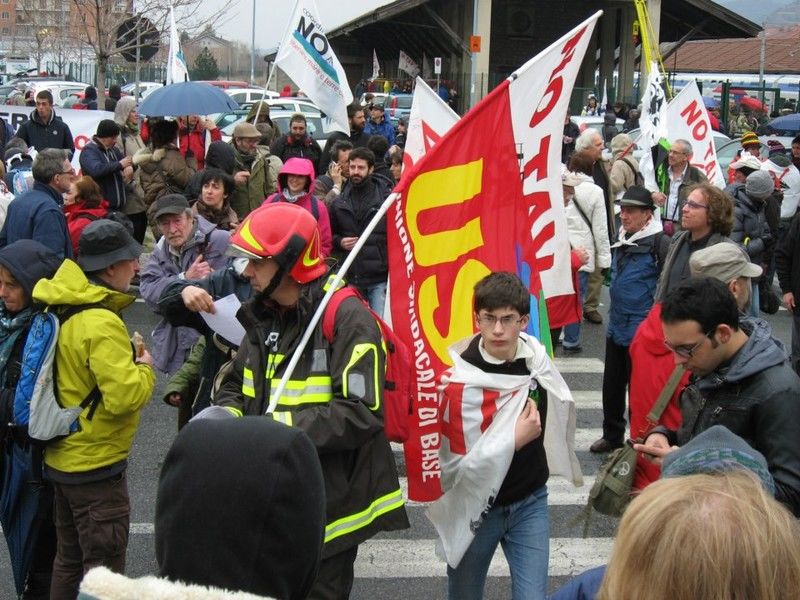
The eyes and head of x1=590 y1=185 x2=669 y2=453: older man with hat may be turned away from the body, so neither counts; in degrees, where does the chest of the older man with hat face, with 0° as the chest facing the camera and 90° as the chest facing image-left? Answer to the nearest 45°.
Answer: approximately 45°

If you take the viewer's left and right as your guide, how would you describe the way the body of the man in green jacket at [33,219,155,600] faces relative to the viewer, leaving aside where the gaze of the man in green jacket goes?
facing to the right of the viewer

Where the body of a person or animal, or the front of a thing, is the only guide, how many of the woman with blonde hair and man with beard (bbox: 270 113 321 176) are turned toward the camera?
1

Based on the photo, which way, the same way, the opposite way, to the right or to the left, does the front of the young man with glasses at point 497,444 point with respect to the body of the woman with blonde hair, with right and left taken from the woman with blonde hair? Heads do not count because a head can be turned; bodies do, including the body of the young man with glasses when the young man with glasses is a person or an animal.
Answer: the opposite way

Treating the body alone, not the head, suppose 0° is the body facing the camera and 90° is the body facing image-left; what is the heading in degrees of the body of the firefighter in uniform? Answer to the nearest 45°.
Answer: approximately 45°

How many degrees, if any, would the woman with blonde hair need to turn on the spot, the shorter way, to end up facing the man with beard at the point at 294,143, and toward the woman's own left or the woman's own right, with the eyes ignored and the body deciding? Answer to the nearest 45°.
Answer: approximately 45° to the woman's own left

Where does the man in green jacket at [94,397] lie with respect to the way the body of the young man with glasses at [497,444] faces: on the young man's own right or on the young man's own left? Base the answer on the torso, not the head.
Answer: on the young man's own right

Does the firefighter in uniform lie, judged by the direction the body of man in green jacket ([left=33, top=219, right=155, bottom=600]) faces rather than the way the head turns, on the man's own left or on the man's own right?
on the man's own right
